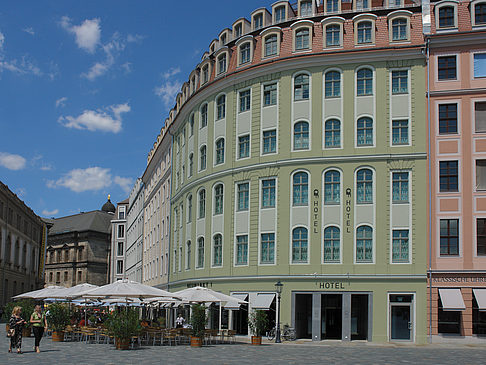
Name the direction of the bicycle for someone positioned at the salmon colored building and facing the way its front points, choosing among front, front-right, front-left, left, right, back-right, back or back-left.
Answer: right

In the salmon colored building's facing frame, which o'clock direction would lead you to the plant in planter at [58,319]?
The plant in planter is roughly at 2 o'clock from the salmon colored building.

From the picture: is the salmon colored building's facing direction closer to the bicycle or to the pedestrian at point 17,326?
the pedestrian

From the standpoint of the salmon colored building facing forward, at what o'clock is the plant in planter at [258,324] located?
The plant in planter is roughly at 2 o'clock from the salmon colored building.

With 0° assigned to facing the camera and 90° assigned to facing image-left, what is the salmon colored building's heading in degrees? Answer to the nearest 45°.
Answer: approximately 0°

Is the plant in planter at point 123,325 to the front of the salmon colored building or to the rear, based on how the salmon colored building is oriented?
to the front

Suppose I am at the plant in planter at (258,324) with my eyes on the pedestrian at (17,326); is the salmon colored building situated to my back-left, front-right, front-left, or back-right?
back-left

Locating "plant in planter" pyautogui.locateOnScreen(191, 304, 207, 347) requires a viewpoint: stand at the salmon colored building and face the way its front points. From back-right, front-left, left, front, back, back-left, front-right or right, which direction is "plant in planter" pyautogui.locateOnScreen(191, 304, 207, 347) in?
front-right

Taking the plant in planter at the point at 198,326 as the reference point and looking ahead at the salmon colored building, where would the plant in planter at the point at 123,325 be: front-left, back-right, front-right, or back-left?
back-right

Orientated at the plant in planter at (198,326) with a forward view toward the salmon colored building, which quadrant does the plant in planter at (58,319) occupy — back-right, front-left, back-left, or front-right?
back-left
